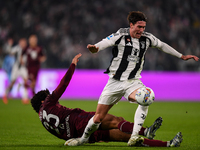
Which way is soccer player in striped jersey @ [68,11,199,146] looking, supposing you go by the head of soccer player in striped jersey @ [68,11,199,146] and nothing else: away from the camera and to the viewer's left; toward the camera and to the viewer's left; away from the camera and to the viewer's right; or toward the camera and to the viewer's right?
toward the camera and to the viewer's right

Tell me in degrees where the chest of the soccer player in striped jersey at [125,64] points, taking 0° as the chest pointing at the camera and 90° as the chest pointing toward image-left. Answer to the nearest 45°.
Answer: approximately 315°

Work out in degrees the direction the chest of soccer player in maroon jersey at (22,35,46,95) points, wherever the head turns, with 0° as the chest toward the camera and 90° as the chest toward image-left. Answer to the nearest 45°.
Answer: approximately 0°

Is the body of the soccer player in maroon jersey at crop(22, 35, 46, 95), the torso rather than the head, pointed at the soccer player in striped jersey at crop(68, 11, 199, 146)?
yes

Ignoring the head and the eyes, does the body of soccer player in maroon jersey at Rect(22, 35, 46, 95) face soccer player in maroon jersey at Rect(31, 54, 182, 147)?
yes
